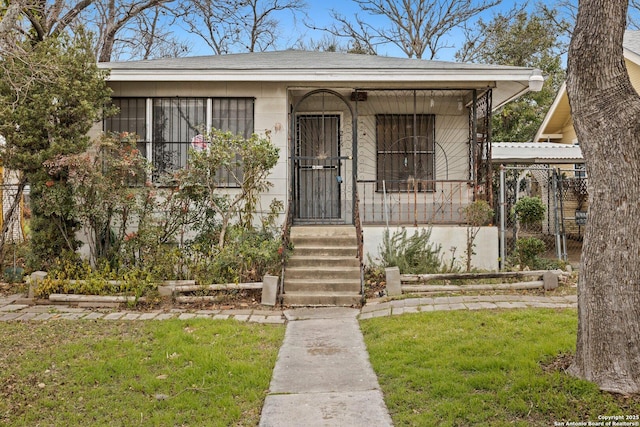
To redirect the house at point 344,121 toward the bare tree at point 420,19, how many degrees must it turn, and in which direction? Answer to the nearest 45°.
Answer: approximately 180°

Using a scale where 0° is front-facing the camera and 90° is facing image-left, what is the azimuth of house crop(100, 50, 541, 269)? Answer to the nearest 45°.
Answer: approximately 0°

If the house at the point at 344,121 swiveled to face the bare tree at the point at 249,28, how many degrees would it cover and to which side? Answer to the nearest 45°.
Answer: approximately 180°

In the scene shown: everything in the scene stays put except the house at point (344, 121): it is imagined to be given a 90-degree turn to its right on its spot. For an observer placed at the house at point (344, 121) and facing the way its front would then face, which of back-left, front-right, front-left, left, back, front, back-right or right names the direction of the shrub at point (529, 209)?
back

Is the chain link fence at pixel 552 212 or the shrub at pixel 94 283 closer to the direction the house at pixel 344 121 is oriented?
the shrub

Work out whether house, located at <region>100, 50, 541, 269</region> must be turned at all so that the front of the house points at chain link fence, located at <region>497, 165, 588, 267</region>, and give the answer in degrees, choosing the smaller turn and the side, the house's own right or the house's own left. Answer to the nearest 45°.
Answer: approximately 135° to the house's own left

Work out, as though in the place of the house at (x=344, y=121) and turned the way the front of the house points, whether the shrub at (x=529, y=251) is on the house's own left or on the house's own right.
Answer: on the house's own left

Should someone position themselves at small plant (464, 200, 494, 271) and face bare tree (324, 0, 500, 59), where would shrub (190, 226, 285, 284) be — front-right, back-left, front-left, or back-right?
back-left

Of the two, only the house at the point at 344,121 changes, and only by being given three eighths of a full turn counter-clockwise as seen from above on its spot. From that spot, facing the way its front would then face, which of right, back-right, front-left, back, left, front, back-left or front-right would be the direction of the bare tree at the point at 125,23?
left

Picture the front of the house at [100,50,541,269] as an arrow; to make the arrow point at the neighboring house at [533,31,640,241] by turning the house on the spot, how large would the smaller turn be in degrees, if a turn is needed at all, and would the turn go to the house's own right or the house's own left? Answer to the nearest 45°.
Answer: approximately 135° to the house's own left

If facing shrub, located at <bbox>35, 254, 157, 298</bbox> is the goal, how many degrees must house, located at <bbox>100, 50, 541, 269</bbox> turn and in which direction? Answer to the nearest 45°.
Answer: approximately 45° to its right

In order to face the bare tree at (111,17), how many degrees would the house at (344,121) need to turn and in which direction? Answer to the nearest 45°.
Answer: approximately 135° to its right
